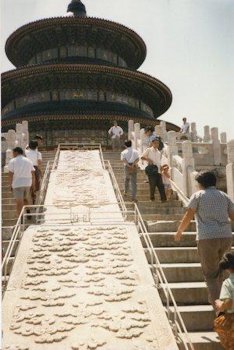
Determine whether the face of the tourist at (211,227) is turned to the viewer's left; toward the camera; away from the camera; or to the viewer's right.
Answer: away from the camera

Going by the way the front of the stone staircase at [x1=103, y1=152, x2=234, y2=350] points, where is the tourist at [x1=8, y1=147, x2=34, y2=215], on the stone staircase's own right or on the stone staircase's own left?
on the stone staircase's own right

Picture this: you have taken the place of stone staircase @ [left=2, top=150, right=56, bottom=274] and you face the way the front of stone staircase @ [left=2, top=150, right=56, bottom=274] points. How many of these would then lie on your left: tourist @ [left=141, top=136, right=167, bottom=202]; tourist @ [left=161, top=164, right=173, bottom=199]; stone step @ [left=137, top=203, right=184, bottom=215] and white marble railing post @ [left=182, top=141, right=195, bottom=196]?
4

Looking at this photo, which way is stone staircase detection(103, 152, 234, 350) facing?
toward the camera

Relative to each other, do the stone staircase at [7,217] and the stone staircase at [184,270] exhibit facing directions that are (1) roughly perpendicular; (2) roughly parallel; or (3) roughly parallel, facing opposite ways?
roughly parallel

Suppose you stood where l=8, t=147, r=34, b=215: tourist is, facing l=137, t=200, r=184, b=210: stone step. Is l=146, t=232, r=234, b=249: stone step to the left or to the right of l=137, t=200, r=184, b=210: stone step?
right

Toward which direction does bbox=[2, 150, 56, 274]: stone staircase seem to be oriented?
toward the camera
